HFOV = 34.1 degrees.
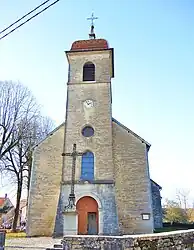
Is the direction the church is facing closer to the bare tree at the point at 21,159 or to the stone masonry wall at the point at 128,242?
the stone masonry wall

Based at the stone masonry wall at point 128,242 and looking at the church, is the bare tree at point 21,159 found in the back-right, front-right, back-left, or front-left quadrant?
front-left

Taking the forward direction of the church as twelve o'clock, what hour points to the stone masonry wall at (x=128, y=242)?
The stone masonry wall is roughly at 12 o'clock from the church.

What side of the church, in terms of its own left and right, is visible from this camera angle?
front

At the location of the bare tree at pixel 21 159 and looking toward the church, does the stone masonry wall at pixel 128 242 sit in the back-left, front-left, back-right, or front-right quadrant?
front-right

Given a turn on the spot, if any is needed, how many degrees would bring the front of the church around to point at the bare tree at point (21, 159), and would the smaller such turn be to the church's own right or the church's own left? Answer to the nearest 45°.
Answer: approximately 135° to the church's own right
